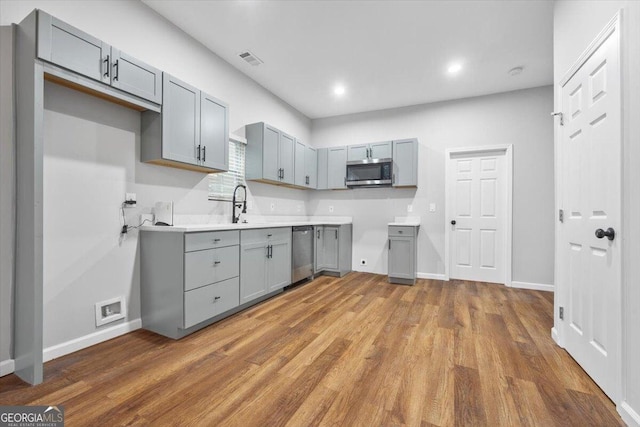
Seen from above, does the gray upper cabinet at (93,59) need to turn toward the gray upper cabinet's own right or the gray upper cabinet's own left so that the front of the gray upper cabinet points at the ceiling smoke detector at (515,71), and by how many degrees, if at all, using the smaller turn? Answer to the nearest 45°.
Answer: approximately 45° to the gray upper cabinet's own left

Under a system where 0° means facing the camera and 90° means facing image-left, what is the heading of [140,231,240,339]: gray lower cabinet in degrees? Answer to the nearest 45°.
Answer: approximately 315°

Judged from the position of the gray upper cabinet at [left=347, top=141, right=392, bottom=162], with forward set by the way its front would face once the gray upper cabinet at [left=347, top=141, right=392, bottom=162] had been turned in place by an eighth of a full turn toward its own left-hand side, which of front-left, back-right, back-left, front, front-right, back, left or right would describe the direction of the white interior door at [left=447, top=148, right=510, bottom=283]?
front-left

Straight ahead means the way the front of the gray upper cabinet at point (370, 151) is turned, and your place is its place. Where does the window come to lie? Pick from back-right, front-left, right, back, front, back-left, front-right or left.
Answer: front-right

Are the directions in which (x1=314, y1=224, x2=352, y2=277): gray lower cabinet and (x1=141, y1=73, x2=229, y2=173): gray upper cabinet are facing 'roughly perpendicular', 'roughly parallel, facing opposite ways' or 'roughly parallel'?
roughly perpendicular

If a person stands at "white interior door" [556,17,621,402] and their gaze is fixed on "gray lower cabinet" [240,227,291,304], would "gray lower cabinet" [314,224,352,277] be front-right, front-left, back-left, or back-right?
front-right

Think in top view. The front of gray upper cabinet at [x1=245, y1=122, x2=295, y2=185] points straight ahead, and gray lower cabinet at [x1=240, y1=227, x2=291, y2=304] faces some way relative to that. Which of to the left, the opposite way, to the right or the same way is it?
the same way

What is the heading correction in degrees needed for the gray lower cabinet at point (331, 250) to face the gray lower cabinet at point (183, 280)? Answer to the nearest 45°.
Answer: approximately 45° to its right

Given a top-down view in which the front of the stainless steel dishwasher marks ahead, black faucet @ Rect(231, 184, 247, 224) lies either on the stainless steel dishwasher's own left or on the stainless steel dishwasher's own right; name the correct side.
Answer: on the stainless steel dishwasher's own right

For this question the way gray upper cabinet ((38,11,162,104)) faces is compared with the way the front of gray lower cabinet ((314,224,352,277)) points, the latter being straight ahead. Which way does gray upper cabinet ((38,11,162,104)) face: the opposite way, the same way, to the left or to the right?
to the left

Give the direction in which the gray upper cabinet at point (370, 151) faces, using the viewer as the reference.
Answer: facing the viewer

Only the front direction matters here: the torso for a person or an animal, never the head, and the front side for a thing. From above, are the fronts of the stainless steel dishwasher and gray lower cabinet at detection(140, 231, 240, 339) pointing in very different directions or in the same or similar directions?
same or similar directions

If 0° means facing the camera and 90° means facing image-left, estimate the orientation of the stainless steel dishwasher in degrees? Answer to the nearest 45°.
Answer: approximately 315°

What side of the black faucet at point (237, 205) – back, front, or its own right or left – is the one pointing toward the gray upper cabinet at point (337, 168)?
left
